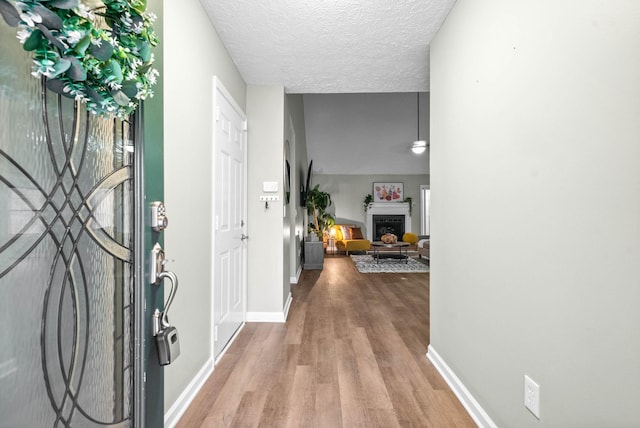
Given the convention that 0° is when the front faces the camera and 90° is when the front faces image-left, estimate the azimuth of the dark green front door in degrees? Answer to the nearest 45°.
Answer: approximately 0°

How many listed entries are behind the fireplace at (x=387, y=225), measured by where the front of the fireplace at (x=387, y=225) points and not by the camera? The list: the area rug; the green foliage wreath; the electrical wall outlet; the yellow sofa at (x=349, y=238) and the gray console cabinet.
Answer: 0

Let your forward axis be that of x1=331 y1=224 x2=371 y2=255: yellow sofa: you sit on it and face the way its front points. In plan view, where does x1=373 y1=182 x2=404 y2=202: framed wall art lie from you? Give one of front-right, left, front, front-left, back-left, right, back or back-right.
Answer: left

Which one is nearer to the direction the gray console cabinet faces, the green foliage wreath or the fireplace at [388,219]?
the fireplace

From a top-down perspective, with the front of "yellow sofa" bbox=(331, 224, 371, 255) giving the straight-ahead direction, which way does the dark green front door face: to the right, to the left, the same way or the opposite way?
the same way

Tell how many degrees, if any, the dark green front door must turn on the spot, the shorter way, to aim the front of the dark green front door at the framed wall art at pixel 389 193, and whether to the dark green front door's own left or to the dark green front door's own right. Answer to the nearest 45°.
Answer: approximately 135° to the dark green front door's own left

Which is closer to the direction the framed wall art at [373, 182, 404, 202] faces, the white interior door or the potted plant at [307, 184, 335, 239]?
the white interior door

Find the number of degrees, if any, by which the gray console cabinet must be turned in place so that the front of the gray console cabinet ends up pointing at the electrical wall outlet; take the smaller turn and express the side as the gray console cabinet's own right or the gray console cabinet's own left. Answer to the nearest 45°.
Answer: approximately 90° to the gray console cabinet's own right

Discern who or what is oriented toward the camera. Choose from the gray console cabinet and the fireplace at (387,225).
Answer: the fireplace

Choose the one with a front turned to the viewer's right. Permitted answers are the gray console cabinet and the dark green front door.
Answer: the gray console cabinet

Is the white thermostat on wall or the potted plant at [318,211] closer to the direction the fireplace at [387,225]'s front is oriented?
the white thermostat on wall

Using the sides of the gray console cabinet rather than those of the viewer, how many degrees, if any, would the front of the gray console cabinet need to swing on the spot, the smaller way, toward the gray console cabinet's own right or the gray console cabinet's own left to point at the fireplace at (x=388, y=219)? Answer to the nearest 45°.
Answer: approximately 45° to the gray console cabinet's own left

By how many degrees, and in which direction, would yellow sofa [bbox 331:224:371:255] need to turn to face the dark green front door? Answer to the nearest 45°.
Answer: approximately 45° to its right

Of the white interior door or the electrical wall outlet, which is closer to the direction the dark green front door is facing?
the electrical wall outlet

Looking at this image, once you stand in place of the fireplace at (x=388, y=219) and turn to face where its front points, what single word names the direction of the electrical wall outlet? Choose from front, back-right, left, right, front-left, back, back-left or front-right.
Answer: front

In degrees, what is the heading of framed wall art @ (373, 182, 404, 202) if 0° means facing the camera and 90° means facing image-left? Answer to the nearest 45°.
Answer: approximately 0°

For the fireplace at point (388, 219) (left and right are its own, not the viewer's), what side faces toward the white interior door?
front

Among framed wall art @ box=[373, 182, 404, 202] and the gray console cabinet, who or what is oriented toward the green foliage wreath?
the framed wall art

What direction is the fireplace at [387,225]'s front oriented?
toward the camera

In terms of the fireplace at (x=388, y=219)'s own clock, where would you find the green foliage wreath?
The green foliage wreath is roughly at 12 o'clock from the fireplace.
